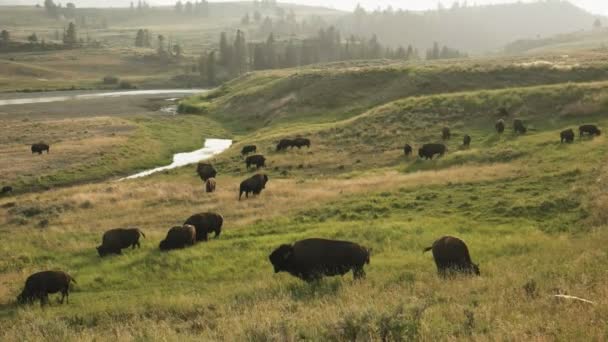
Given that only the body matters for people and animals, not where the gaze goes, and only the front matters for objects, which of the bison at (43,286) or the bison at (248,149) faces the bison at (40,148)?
the bison at (248,149)

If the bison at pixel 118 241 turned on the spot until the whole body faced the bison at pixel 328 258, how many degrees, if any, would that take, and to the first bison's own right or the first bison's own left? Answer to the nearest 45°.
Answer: approximately 135° to the first bison's own left

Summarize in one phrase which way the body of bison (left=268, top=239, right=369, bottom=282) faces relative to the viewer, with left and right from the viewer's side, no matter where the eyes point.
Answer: facing to the left of the viewer

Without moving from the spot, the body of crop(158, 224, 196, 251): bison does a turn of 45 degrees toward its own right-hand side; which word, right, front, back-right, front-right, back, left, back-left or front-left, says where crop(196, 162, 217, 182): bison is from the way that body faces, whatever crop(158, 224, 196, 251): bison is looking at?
front-right

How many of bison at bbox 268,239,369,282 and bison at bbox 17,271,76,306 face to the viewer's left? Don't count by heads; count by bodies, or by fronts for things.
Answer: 2

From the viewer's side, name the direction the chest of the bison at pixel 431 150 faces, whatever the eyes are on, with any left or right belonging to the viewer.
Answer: facing to the left of the viewer

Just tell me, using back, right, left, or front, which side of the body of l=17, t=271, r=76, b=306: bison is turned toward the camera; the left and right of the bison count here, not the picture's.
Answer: left

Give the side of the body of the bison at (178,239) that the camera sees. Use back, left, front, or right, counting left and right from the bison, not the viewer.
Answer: left

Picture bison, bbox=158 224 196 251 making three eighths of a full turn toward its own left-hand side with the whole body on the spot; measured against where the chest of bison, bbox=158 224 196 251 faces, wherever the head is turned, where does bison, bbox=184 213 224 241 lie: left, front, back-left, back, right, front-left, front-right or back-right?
left

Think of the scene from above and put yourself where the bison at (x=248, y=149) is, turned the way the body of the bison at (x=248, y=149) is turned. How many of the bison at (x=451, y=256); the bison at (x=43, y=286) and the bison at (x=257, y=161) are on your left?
3
